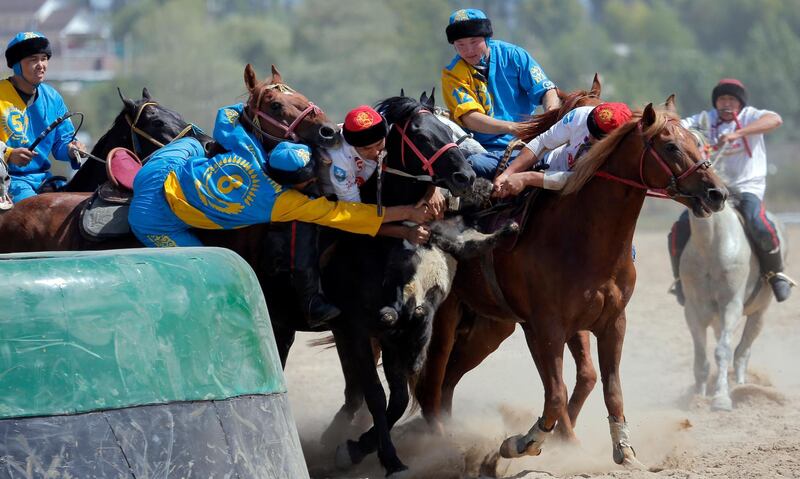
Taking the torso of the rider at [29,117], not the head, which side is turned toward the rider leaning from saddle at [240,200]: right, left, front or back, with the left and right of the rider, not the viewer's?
front

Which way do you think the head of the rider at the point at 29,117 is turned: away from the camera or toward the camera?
toward the camera

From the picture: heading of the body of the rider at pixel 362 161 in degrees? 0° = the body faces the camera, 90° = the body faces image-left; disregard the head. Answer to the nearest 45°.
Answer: approximately 315°

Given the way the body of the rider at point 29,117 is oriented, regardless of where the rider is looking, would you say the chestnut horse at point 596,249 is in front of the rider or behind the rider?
in front

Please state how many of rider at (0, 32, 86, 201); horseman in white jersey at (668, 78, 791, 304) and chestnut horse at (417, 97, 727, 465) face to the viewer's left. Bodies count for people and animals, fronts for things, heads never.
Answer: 0

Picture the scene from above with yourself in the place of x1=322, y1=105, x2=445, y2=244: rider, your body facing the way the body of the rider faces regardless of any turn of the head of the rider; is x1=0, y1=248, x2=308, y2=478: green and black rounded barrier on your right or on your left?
on your right

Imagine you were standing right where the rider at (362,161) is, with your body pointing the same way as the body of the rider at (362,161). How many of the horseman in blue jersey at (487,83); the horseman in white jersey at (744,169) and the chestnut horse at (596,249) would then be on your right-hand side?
0

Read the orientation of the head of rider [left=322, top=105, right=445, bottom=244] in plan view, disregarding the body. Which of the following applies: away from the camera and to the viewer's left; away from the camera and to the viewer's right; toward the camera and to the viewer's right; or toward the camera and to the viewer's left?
toward the camera and to the viewer's right

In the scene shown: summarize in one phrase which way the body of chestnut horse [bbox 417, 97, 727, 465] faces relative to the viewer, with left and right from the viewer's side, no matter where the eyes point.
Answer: facing the viewer and to the right of the viewer

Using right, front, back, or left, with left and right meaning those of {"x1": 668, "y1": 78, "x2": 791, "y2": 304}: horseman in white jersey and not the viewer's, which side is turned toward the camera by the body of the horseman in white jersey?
front

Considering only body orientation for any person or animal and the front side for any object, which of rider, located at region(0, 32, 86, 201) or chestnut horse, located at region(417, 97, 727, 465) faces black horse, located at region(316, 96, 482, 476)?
the rider

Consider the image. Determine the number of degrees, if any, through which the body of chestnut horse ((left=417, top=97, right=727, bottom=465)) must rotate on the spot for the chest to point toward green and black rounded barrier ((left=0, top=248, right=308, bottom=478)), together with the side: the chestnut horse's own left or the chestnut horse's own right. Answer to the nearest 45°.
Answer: approximately 90° to the chestnut horse's own right

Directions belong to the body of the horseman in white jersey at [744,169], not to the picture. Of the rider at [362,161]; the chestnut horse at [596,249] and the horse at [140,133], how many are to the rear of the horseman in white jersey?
0

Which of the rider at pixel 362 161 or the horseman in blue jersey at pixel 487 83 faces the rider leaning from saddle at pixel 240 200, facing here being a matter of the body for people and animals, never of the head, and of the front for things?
the horseman in blue jersey

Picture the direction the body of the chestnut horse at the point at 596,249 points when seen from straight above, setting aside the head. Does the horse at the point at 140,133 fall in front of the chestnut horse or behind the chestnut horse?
behind

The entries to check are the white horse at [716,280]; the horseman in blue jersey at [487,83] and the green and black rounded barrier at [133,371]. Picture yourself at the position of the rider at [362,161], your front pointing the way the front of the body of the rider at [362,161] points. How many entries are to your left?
2
